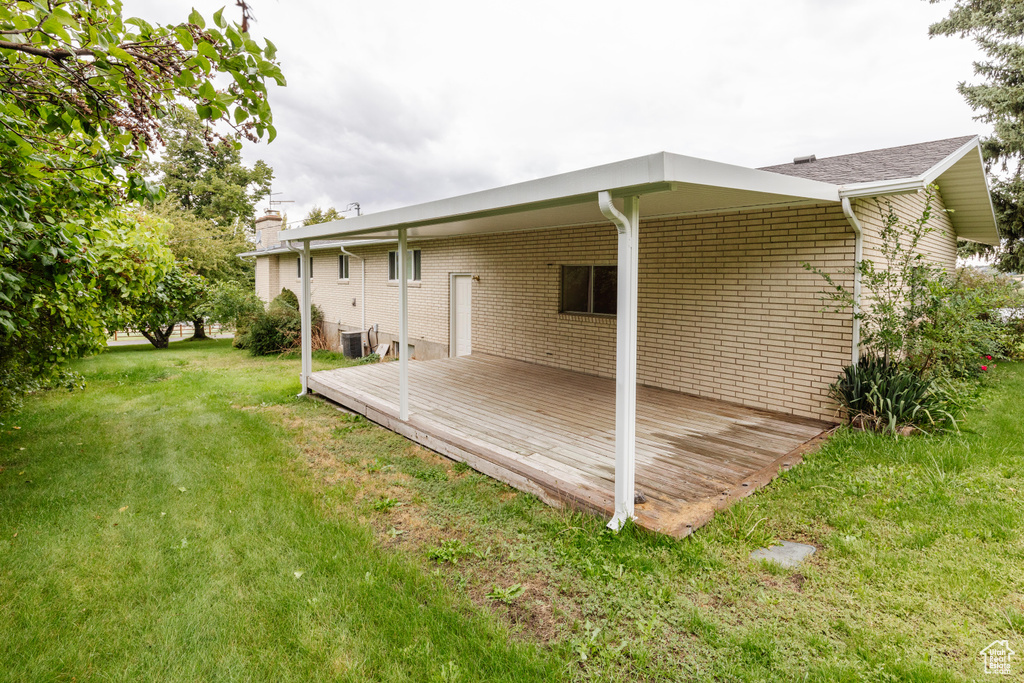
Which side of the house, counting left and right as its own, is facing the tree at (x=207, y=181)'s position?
left

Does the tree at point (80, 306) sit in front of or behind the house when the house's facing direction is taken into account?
behind

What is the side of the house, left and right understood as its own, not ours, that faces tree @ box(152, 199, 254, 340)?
left

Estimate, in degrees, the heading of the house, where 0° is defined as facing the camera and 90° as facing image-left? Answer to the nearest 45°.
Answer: approximately 225°

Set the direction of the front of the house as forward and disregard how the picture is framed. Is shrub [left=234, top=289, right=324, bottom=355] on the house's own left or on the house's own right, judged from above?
on the house's own left

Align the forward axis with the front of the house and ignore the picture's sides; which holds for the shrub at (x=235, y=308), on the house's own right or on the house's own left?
on the house's own left

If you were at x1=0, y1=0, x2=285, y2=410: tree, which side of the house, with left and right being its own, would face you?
back
